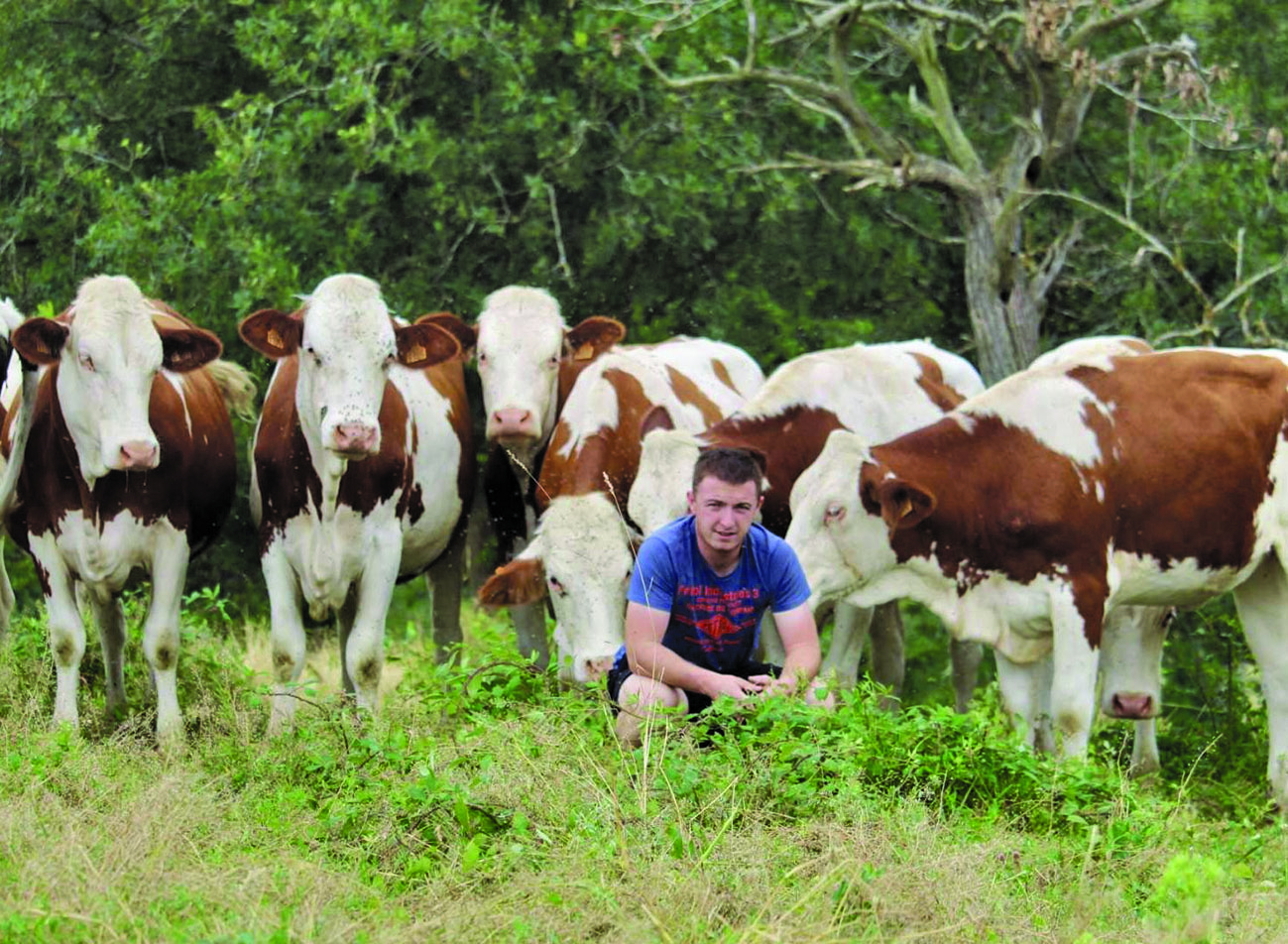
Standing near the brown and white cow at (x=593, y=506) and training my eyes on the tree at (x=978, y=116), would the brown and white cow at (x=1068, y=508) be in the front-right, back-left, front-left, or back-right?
front-right

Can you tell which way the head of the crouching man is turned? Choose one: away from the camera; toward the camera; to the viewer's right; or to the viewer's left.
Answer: toward the camera

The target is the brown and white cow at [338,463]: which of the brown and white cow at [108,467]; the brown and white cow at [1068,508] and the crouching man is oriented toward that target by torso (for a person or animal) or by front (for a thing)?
the brown and white cow at [1068,508]

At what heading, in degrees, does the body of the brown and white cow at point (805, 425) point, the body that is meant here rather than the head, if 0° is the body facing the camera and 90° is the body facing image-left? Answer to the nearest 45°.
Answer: approximately 90°

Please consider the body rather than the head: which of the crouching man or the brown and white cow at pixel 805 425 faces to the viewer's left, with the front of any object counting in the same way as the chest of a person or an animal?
the brown and white cow

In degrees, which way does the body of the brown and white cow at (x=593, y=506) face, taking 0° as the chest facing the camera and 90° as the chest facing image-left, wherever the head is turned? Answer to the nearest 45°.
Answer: approximately 45°

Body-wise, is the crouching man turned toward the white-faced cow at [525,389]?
no

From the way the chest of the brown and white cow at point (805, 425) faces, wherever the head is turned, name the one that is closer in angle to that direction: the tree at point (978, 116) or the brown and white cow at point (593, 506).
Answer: the brown and white cow

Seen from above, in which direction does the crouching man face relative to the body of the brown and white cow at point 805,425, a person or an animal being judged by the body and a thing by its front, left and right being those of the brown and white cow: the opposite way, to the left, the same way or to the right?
to the left

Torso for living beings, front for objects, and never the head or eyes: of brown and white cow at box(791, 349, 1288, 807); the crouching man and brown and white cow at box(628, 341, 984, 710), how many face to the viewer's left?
2

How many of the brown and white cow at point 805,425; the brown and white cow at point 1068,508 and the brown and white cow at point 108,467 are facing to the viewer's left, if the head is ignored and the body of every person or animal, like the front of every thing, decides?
2

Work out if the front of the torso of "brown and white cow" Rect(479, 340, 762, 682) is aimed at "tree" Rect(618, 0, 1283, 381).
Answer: no

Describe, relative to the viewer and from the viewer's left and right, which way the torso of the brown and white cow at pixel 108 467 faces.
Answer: facing the viewer

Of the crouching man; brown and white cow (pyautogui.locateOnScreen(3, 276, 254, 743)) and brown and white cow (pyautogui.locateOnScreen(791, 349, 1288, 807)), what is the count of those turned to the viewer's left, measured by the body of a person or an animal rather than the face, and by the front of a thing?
1

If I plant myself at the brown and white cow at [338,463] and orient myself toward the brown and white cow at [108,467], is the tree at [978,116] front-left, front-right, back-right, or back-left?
back-right

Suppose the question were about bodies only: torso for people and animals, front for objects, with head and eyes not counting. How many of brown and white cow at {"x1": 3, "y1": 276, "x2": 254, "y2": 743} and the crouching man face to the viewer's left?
0

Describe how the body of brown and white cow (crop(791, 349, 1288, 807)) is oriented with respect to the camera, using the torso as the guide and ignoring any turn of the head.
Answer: to the viewer's left

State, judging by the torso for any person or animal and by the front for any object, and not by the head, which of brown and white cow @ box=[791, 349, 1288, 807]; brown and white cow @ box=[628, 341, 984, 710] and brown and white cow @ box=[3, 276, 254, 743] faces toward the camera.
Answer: brown and white cow @ box=[3, 276, 254, 743]

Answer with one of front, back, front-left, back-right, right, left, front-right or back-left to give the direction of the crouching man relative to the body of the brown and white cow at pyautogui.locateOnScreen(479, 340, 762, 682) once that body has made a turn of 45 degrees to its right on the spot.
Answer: left

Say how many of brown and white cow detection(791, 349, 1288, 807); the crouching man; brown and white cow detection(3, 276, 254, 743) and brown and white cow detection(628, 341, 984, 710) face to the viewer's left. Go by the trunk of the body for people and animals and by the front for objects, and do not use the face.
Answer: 2

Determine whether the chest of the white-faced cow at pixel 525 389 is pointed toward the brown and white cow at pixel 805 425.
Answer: no

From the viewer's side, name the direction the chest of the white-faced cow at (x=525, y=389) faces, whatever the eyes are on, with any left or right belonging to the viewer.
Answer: facing the viewer and to the left of the viewer
